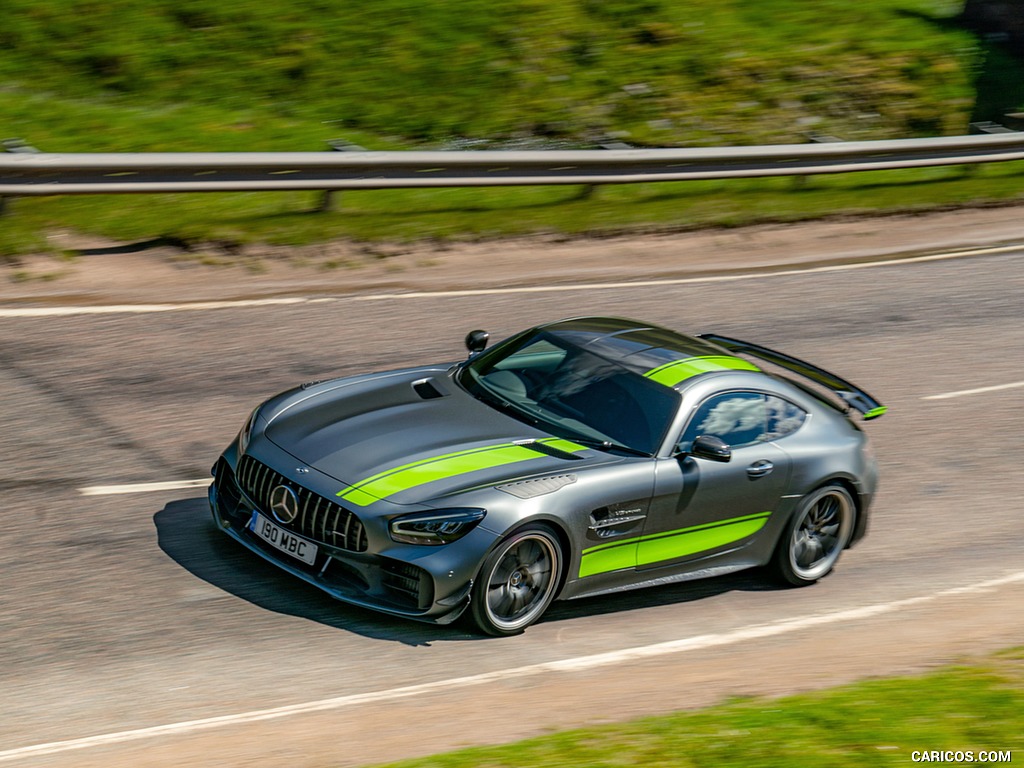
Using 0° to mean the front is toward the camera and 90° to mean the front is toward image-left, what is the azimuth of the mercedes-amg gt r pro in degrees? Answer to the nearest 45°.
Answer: approximately 45°

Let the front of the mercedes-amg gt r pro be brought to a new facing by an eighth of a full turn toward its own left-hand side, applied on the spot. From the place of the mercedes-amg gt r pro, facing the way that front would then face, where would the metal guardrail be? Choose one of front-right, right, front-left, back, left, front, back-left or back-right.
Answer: back
